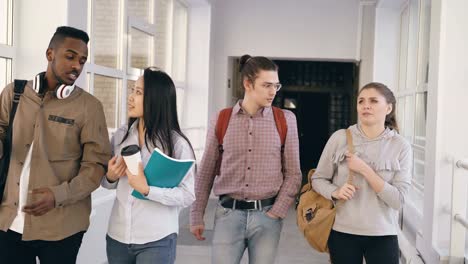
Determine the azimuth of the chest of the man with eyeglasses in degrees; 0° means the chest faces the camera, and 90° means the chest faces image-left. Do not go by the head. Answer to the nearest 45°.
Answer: approximately 0°

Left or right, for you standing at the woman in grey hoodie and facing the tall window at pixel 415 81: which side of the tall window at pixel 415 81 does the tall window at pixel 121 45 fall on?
left

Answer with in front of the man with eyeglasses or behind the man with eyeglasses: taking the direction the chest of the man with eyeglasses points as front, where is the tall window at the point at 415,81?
behind

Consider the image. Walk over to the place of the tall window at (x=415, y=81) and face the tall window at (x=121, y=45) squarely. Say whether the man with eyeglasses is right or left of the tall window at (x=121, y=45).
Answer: left

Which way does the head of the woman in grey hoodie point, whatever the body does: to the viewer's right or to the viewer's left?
to the viewer's left

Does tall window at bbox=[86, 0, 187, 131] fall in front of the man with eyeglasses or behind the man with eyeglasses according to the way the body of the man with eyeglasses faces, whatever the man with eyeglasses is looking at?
behind
